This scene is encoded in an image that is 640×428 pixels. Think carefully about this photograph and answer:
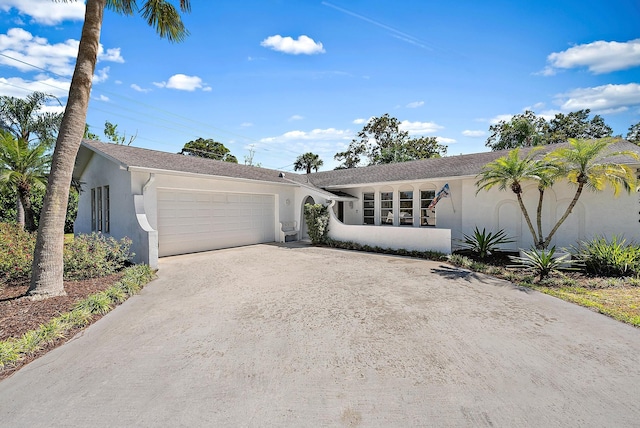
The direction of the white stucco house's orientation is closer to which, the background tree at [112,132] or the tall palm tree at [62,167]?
the tall palm tree

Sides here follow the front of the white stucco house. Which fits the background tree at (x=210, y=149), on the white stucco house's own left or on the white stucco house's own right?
on the white stucco house's own right

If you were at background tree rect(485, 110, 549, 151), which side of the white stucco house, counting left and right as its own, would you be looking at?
back

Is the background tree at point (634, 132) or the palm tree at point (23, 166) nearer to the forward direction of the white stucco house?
the palm tree

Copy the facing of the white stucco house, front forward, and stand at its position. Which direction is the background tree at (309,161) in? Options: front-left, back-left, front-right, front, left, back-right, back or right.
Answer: back-right

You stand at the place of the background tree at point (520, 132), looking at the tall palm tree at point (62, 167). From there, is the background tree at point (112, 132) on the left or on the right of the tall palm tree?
right

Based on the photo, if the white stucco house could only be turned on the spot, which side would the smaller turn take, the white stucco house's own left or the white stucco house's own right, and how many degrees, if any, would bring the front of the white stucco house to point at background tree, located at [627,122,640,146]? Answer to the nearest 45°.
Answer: approximately 180°

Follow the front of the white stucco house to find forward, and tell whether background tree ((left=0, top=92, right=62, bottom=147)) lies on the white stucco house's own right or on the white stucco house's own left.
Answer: on the white stucco house's own right

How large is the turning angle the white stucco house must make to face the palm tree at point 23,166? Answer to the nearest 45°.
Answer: approximately 45° to its right

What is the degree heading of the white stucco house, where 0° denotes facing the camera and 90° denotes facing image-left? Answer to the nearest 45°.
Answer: approximately 45°

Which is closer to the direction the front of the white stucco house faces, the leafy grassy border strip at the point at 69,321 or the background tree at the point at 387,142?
the leafy grassy border strip
